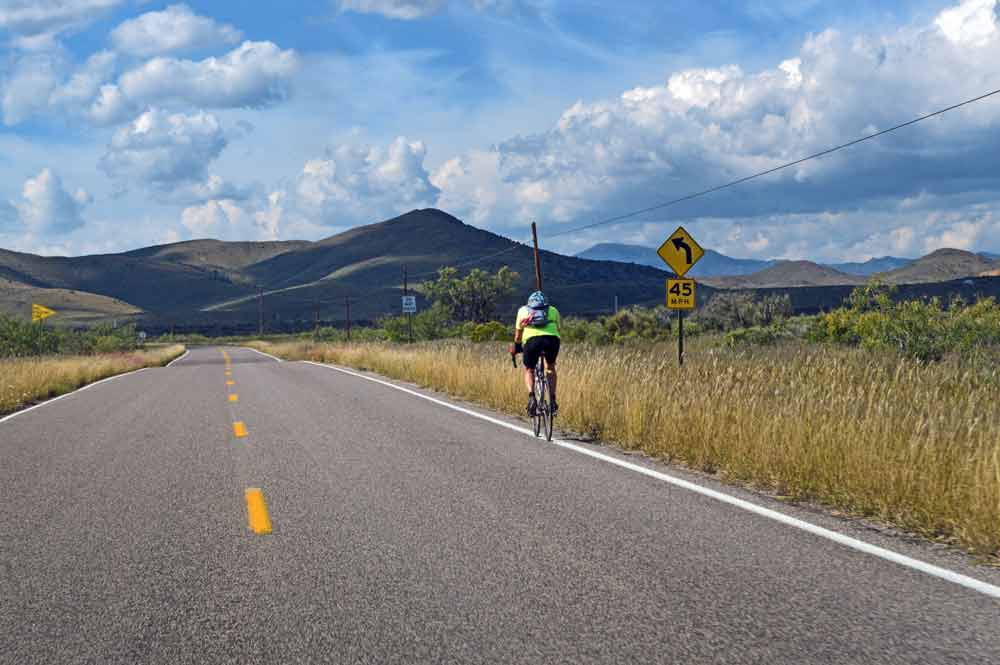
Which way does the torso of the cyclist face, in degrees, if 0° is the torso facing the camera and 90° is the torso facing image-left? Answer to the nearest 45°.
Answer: approximately 180°

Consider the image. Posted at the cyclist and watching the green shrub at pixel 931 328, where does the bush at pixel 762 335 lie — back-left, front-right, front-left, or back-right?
front-left

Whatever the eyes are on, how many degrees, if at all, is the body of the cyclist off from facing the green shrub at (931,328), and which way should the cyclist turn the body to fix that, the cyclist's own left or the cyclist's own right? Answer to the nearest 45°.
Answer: approximately 45° to the cyclist's own right

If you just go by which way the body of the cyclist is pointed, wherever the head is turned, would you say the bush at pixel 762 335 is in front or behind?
in front
